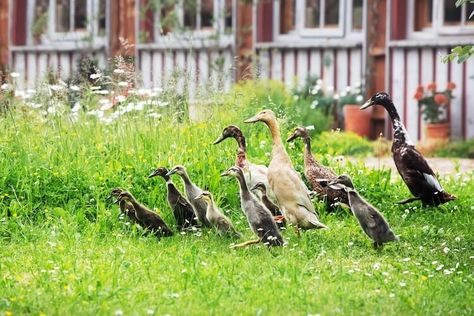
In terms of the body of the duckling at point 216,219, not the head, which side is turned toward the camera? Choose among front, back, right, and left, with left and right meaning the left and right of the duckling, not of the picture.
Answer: left

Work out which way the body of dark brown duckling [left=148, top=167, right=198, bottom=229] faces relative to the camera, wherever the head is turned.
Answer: to the viewer's left

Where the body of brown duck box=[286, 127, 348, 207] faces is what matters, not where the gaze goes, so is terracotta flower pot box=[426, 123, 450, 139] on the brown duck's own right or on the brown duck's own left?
on the brown duck's own right

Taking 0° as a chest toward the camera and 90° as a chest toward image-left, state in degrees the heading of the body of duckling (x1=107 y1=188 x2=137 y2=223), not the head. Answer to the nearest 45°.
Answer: approximately 90°

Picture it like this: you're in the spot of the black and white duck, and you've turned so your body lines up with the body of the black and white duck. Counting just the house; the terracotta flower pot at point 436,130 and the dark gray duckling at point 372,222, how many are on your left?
1

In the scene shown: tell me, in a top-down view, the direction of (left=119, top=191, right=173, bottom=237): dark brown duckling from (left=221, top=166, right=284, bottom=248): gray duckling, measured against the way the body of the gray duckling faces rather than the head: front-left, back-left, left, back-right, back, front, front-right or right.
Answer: front-right

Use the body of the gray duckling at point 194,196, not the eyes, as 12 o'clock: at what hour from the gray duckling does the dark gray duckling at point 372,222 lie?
The dark gray duckling is roughly at 7 o'clock from the gray duckling.

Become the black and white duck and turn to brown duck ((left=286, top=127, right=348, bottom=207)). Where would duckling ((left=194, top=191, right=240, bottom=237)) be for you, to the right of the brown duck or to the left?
left

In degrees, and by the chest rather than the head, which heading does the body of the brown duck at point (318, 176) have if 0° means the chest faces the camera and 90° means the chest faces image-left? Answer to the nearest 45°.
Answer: approximately 90°

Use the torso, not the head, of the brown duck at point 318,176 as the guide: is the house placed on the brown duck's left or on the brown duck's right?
on the brown duck's right

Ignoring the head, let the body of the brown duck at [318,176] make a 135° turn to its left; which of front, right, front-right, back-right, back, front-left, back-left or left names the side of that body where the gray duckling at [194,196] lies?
right

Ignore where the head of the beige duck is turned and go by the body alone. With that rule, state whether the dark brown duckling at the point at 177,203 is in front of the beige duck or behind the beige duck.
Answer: in front

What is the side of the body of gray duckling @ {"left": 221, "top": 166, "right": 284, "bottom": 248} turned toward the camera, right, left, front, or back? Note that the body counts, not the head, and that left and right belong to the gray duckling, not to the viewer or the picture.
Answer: left
